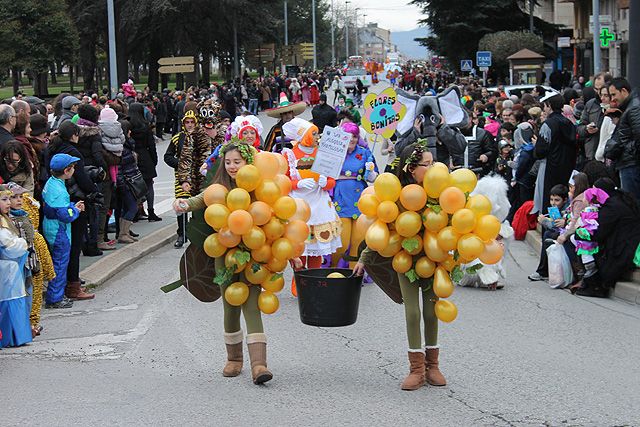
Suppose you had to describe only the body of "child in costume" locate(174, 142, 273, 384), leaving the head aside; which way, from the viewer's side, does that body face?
toward the camera

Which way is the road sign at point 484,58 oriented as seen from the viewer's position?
toward the camera

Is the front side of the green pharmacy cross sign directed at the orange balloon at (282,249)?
yes

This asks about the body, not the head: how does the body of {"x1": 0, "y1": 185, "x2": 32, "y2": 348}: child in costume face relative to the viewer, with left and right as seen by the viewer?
facing to the right of the viewer

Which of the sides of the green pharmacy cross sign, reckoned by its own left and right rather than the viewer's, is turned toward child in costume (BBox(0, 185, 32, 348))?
front
